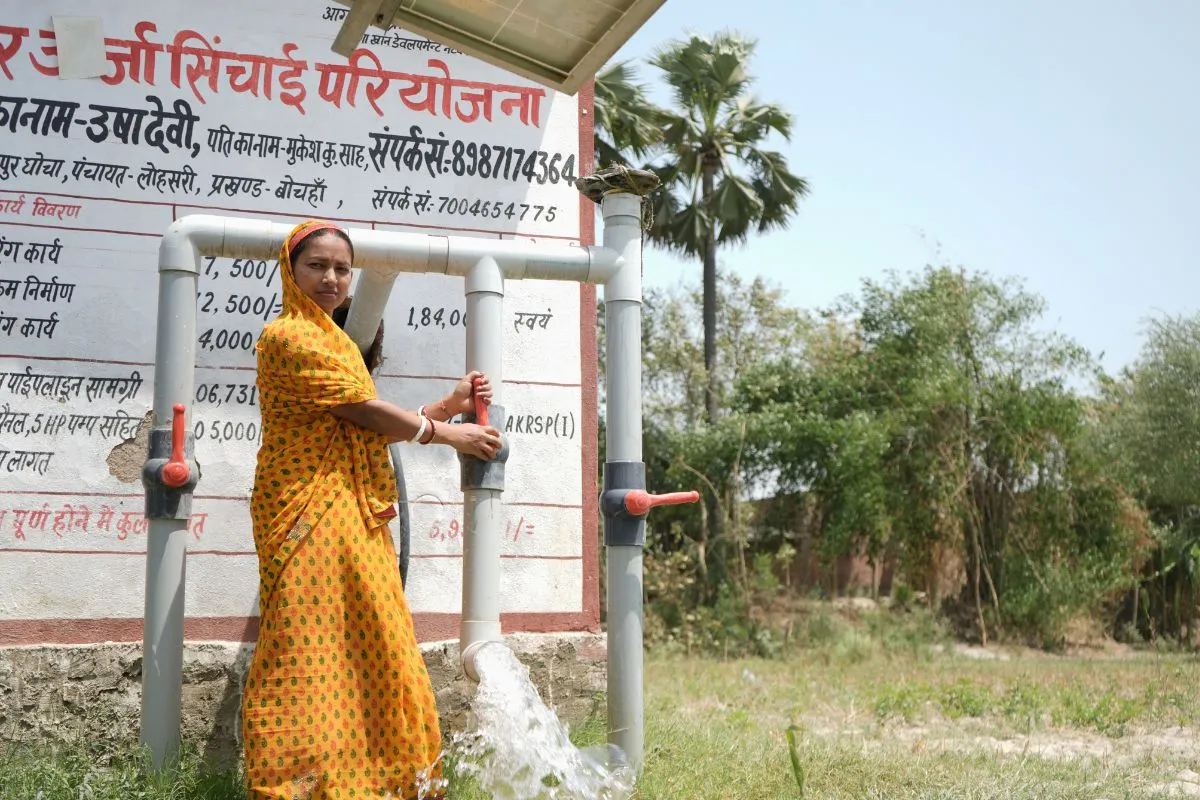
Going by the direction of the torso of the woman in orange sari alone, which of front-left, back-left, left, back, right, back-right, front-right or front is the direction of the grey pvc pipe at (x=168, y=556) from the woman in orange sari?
back-left

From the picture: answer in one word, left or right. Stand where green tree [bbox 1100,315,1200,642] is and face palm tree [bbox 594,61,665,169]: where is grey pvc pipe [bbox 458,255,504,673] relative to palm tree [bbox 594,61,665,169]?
left

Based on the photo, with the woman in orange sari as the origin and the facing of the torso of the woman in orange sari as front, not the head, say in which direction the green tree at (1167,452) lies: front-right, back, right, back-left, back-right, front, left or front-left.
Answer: front-left

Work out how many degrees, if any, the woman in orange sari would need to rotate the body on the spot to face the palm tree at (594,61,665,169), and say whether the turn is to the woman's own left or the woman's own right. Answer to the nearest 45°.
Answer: approximately 90° to the woman's own left

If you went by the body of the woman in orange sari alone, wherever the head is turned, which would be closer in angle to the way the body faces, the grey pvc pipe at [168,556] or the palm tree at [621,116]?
the palm tree

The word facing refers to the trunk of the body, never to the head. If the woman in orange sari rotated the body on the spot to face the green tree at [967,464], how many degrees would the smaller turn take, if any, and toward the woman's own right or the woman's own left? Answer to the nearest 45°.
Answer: approximately 45° to the woman's own left

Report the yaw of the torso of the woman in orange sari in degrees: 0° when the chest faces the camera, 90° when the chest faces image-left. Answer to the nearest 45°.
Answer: approximately 270°
